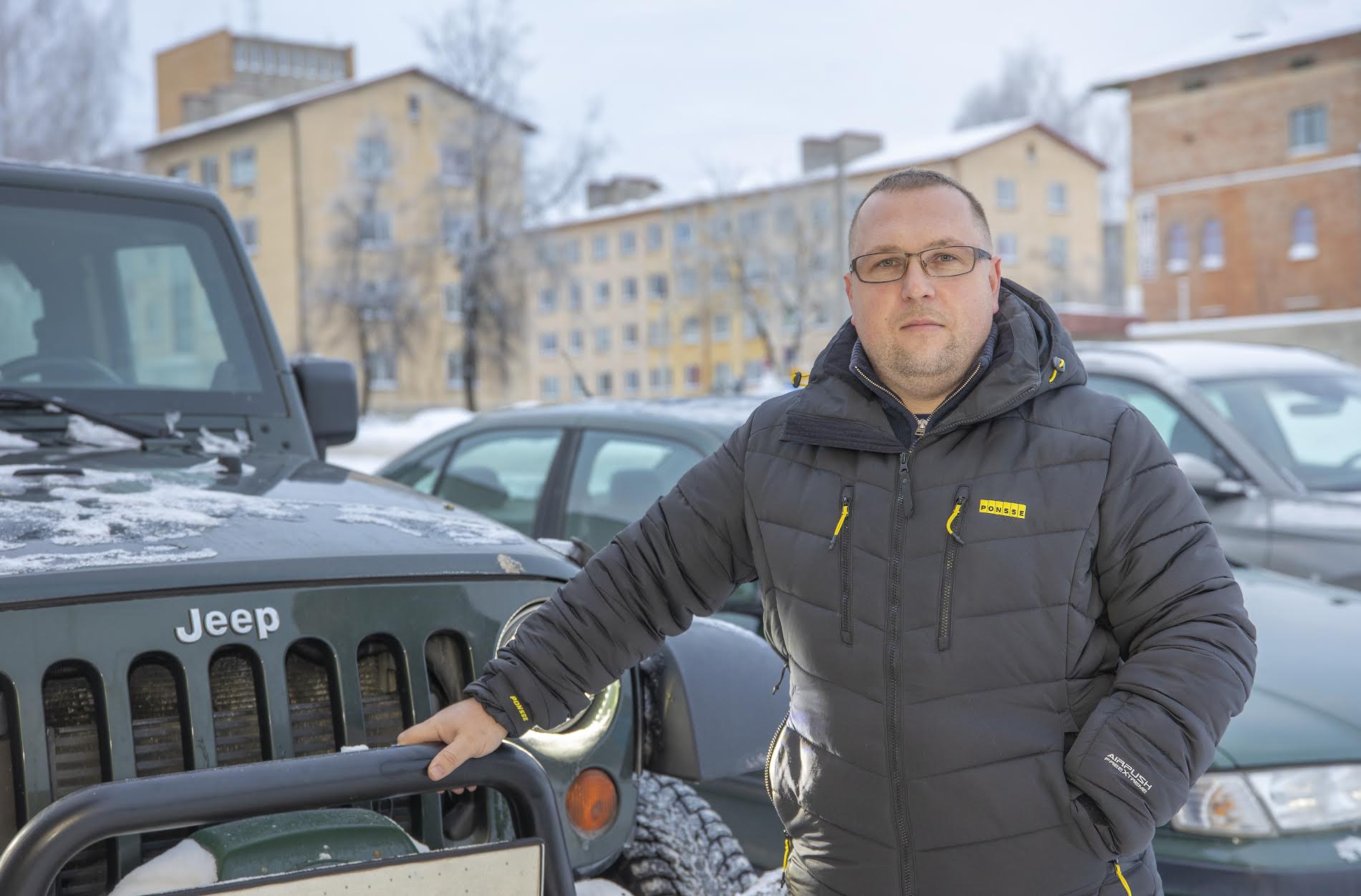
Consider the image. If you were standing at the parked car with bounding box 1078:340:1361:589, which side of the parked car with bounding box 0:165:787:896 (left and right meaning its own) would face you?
left

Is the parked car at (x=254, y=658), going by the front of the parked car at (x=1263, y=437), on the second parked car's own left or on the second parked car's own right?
on the second parked car's own right

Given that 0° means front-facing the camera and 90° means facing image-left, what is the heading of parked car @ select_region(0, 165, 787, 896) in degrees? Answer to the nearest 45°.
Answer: approximately 315°

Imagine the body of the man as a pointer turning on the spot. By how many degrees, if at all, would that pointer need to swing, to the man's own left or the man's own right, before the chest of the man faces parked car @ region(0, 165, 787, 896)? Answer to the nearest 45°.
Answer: approximately 90° to the man's own right

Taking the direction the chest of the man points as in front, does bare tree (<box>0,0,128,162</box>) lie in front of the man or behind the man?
behind

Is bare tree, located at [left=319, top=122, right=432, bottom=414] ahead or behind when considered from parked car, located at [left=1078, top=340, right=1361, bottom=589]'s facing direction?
behind
